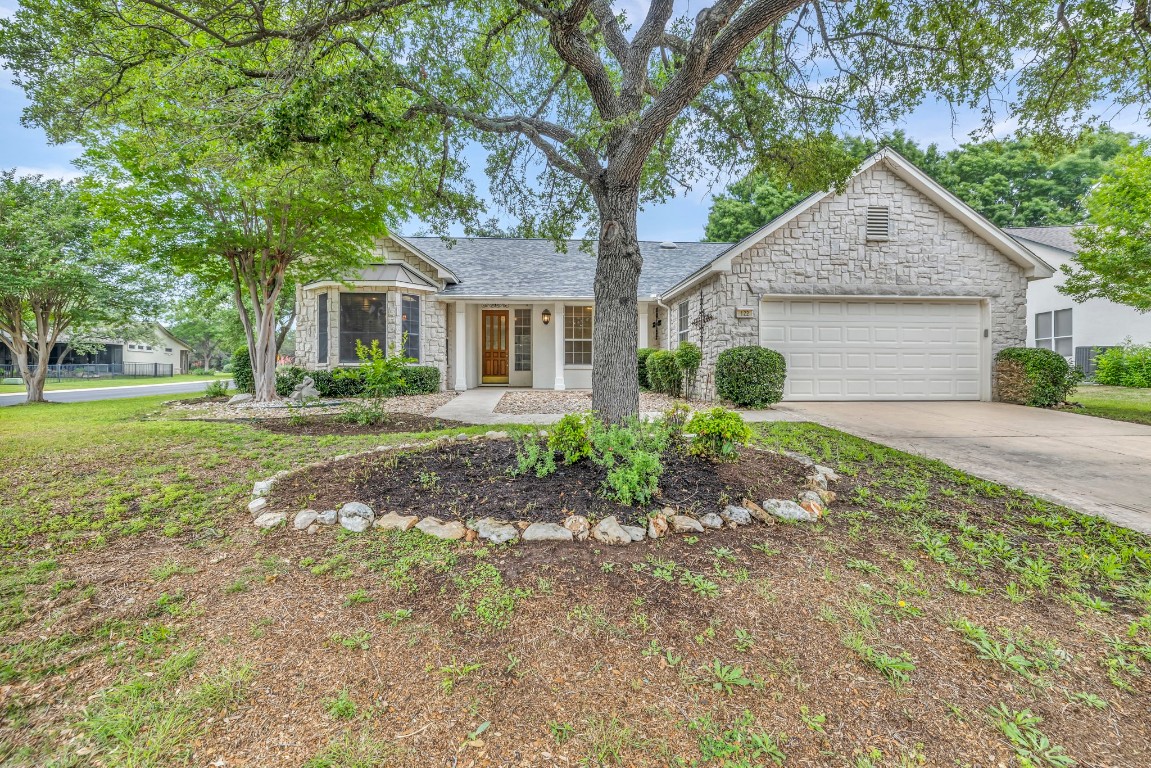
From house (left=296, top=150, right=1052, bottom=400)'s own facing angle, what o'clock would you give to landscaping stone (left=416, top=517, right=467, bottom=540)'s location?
The landscaping stone is roughly at 1 o'clock from the house.

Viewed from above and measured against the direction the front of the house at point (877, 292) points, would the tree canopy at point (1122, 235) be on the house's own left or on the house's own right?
on the house's own left

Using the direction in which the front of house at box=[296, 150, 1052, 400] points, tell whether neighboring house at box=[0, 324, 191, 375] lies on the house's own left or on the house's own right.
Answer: on the house's own right

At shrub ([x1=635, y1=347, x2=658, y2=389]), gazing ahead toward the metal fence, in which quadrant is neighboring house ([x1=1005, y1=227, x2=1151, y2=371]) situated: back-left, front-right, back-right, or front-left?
back-right

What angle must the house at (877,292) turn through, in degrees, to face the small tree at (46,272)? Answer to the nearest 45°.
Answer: approximately 90° to its right

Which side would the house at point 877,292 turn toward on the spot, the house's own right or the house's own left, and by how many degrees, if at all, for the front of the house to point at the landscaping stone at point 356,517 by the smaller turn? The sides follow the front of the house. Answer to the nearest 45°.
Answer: approximately 45° to the house's own right

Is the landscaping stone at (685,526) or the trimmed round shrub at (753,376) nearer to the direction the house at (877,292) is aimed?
the landscaping stone

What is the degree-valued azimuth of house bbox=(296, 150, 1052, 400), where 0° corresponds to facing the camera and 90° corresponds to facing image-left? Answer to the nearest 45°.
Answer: approximately 0°

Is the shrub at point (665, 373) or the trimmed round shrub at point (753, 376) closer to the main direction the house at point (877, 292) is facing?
the trimmed round shrub
